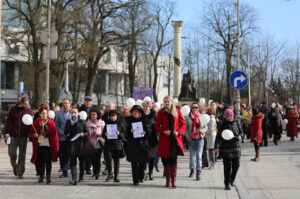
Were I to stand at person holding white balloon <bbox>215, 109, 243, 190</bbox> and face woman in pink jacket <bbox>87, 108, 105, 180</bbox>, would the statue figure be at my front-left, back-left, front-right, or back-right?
front-right

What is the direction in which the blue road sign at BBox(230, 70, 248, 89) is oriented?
toward the camera

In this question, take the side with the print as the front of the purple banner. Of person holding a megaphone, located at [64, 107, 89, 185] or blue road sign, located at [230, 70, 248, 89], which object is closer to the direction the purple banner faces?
the person holding a megaphone

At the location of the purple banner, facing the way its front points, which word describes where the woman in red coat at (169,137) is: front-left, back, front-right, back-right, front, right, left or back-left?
front

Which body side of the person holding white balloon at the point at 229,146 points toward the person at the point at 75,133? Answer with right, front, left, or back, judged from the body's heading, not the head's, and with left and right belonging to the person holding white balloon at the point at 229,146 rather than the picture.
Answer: right

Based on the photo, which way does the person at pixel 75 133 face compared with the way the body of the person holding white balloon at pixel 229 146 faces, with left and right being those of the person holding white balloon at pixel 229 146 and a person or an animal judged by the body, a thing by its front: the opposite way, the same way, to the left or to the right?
the same way

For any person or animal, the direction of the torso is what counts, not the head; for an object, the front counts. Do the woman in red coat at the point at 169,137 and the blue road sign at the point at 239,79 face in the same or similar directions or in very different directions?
same or similar directions

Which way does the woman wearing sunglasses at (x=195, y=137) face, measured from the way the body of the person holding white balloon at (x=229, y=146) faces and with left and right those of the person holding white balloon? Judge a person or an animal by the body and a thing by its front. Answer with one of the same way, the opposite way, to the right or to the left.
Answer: the same way

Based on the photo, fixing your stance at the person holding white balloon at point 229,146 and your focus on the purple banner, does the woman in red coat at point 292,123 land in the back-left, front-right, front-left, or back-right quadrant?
front-right

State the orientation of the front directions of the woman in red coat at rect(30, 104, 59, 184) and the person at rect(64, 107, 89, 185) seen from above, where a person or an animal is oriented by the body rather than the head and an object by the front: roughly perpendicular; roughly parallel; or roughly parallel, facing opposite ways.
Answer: roughly parallel

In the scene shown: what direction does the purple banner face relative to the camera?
toward the camera
